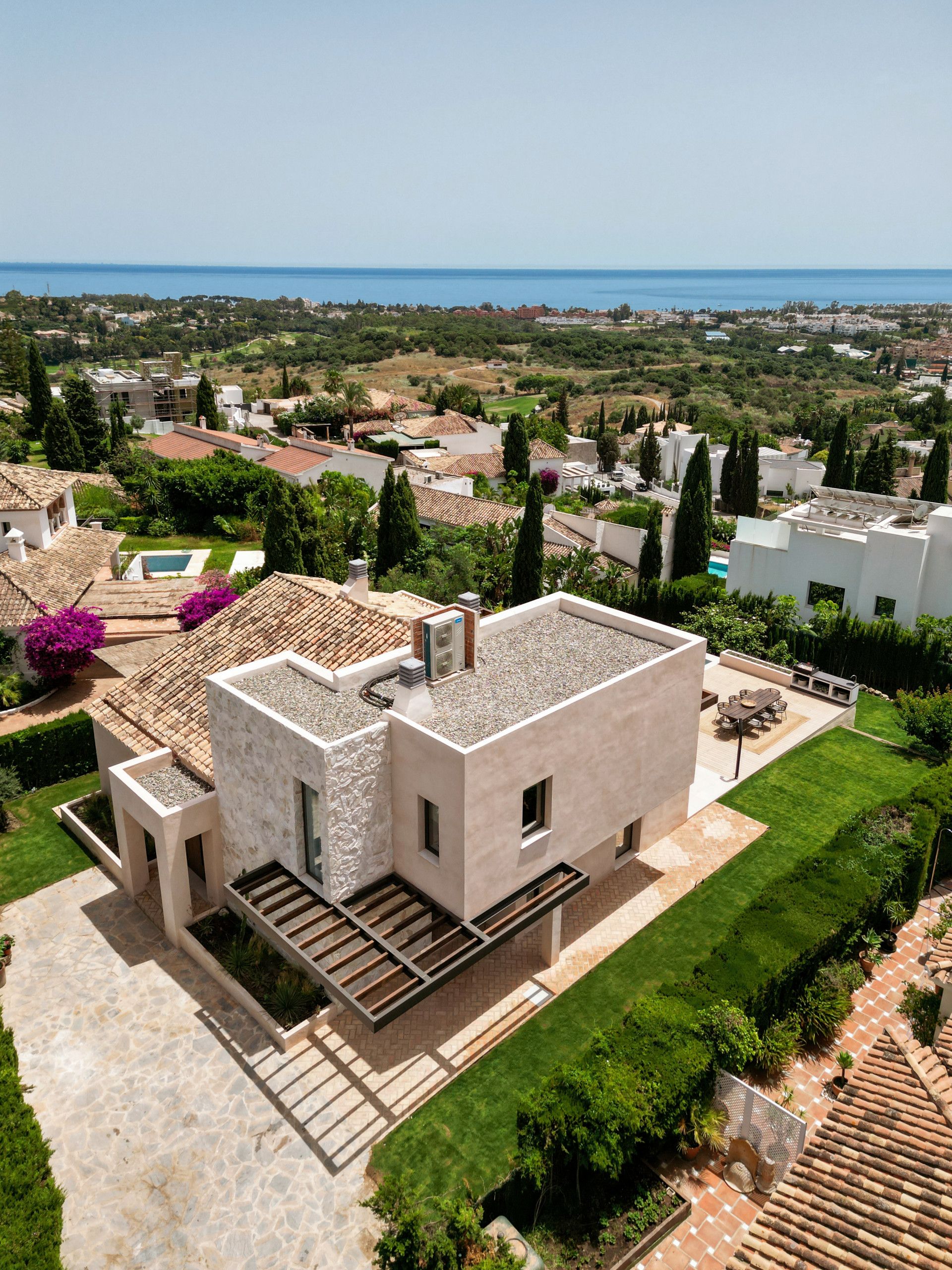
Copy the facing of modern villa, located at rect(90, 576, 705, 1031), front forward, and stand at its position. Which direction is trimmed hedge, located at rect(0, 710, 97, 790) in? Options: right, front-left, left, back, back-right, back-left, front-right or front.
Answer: right

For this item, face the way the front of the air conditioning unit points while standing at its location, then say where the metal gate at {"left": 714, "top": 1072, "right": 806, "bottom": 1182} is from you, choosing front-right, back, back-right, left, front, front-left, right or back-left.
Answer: front

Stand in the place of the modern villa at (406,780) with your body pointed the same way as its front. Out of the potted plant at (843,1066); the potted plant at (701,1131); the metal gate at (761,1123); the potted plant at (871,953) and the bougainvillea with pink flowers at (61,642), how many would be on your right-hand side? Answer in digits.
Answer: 1

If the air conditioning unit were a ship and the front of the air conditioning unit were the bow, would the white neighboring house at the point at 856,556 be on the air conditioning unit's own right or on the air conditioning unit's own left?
on the air conditioning unit's own left

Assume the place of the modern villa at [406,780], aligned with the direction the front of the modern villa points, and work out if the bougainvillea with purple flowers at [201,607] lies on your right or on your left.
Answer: on your right

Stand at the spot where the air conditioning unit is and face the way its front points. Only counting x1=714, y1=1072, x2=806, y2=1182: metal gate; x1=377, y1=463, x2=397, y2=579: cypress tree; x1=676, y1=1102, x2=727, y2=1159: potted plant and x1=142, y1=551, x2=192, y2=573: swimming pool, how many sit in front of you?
2

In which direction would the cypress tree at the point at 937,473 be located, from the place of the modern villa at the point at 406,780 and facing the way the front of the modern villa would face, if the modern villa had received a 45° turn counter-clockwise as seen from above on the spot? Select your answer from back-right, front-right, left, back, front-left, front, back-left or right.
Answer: back-left

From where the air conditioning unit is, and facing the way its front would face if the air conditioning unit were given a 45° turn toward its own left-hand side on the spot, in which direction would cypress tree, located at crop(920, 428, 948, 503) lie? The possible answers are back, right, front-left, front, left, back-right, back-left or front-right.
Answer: front-left

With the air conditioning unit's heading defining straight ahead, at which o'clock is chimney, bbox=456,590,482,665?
The chimney is roughly at 9 o'clock from the air conditioning unit.

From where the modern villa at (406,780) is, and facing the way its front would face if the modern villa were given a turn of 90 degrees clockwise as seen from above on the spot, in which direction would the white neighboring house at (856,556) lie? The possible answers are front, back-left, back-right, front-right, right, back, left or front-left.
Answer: right

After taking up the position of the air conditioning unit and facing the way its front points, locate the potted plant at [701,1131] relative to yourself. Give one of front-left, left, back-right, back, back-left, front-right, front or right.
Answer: front

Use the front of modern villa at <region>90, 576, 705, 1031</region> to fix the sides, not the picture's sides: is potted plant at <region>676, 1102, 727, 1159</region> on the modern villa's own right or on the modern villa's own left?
on the modern villa's own left

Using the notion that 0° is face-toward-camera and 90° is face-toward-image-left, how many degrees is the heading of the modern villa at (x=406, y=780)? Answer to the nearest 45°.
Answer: approximately 45°

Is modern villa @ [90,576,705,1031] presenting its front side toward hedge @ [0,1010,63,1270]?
yes
